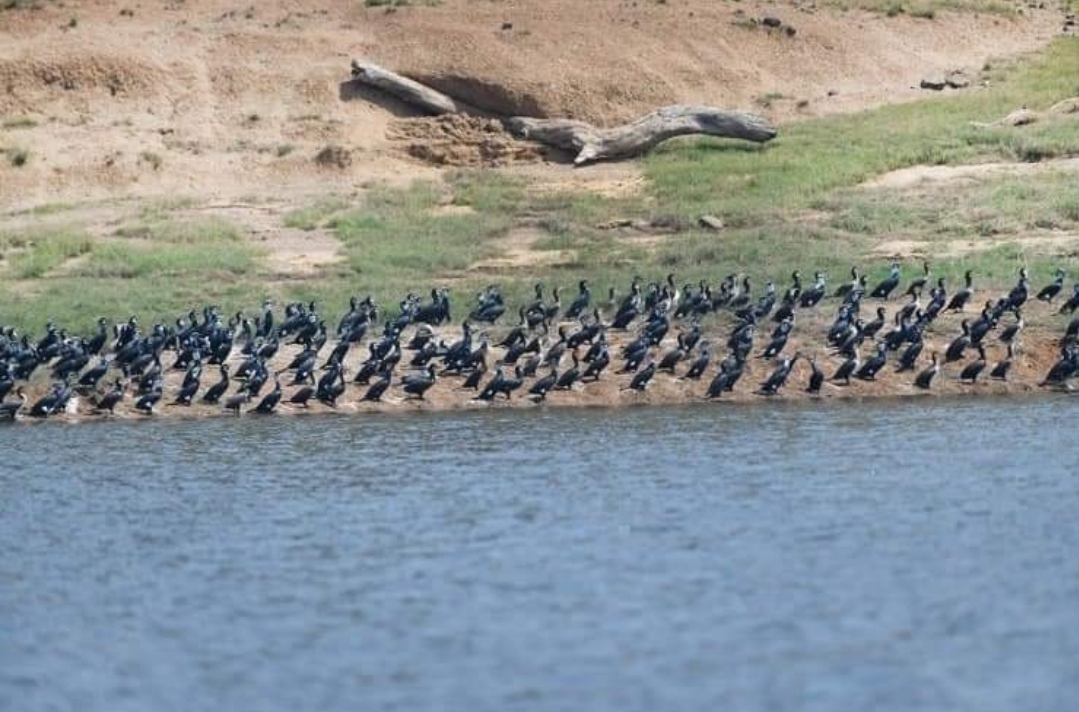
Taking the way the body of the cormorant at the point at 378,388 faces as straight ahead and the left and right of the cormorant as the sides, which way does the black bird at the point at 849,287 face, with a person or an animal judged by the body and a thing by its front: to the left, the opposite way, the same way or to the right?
the same way

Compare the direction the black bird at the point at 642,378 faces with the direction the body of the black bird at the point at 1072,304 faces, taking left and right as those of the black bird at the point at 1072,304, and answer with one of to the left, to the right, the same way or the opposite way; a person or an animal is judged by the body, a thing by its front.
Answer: the same way

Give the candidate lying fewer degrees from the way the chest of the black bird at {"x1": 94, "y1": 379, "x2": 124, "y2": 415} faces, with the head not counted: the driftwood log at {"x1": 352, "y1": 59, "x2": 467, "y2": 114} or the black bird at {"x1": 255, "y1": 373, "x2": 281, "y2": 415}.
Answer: the black bird

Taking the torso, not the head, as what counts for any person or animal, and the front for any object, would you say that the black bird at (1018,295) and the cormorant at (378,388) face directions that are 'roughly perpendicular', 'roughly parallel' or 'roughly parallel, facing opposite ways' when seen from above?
roughly parallel

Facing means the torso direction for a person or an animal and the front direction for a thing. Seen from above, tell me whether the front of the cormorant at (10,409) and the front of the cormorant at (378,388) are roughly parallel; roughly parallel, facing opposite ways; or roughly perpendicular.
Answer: roughly parallel

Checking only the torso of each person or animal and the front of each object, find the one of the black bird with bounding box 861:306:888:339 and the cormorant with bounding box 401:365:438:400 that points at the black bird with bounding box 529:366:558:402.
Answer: the cormorant

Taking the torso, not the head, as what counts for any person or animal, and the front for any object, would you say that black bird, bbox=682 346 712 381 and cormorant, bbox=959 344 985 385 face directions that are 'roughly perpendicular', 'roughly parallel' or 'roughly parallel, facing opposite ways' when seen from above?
roughly parallel

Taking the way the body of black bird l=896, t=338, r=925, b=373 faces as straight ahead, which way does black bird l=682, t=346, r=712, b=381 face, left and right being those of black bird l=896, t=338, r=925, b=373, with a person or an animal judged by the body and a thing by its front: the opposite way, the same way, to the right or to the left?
the same way

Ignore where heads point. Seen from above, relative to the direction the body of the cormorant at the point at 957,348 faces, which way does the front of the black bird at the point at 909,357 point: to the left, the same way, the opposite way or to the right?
the same way

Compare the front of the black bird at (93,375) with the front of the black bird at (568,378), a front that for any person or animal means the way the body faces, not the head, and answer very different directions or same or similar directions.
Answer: same or similar directions
